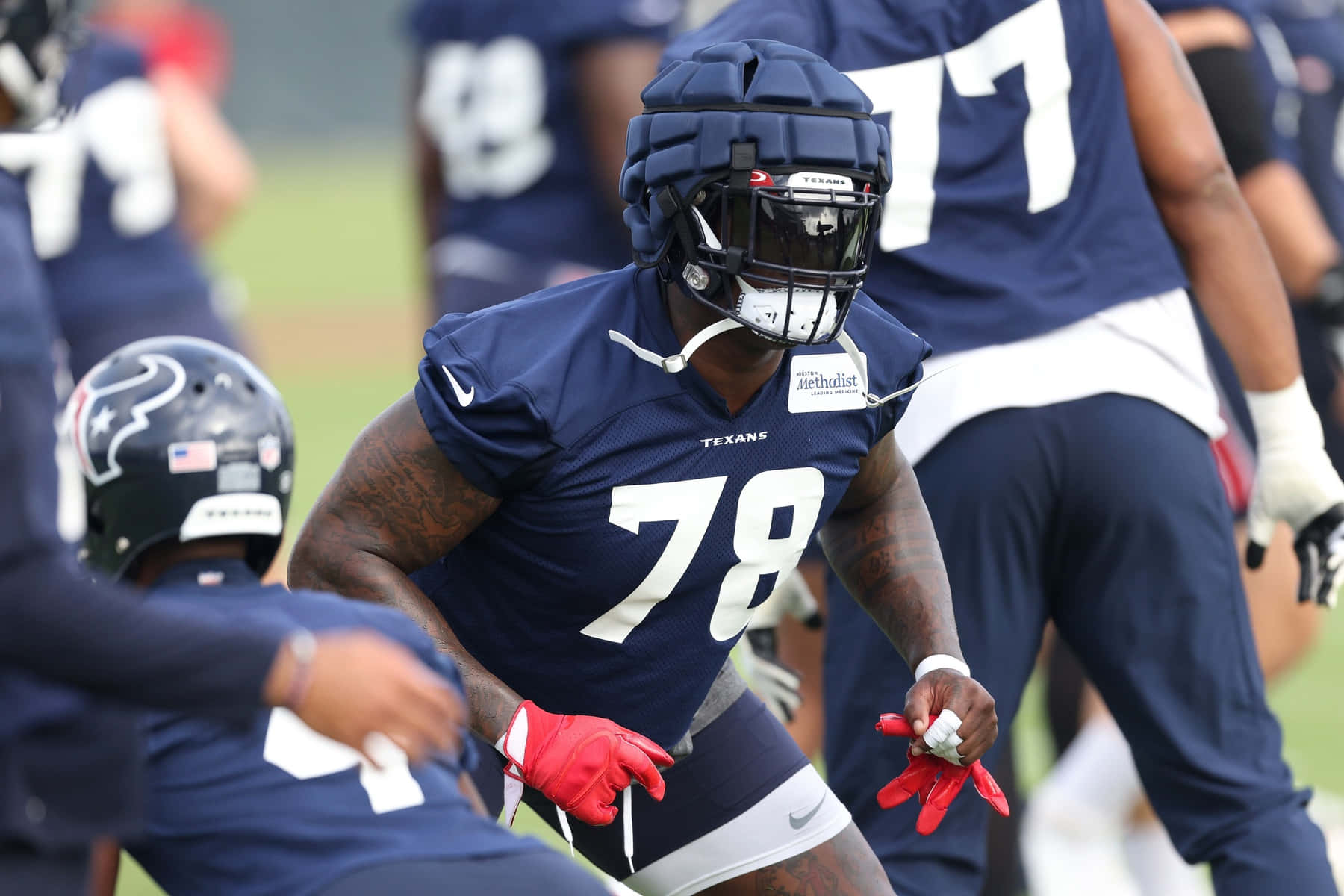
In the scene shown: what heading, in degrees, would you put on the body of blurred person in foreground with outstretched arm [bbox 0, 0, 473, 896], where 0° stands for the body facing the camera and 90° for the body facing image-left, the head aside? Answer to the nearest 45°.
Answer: approximately 270°

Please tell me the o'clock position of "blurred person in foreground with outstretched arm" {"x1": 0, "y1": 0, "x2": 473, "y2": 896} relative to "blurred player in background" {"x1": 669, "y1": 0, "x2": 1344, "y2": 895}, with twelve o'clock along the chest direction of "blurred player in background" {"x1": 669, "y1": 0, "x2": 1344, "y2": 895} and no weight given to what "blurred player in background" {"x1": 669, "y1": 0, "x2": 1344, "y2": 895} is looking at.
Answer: "blurred person in foreground with outstretched arm" {"x1": 0, "y1": 0, "x2": 473, "y2": 896} is roughly at 7 o'clock from "blurred player in background" {"x1": 669, "y1": 0, "x2": 1344, "y2": 895}.

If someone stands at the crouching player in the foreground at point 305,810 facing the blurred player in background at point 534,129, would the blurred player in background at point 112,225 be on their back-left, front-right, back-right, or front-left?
front-left

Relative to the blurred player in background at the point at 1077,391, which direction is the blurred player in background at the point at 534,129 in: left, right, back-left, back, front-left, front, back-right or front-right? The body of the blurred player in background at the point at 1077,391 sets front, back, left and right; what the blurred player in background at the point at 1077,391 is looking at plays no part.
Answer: front-left

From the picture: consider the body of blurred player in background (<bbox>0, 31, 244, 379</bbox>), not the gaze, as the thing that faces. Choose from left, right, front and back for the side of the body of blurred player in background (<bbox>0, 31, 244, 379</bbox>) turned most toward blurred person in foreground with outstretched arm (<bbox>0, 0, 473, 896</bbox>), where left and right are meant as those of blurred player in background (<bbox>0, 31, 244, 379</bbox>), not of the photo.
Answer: back

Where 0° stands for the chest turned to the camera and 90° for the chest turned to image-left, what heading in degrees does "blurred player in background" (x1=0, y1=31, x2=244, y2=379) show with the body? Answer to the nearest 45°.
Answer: approximately 180°

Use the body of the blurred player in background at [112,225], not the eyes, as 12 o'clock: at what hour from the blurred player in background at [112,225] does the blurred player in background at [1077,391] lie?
the blurred player in background at [1077,391] is roughly at 5 o'clock from the blurred player in background at [112,225].

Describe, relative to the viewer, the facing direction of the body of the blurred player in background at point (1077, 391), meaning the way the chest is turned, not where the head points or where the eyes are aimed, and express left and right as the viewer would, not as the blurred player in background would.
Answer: facing away from the viewer
